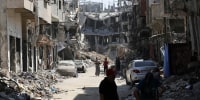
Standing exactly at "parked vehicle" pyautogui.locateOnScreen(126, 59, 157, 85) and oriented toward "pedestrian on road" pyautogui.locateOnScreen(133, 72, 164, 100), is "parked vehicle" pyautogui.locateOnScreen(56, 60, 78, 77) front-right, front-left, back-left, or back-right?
back-right

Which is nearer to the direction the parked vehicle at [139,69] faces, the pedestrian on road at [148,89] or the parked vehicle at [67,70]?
the parked vehicle
